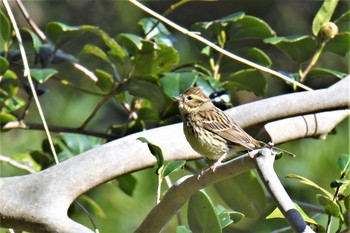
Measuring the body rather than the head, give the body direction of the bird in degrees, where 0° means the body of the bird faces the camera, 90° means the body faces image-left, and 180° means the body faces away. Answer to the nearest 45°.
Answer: approximately 90°

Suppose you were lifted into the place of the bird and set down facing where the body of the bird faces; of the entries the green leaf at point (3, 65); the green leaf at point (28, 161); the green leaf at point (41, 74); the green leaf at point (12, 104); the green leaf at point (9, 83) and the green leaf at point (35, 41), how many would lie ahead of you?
6

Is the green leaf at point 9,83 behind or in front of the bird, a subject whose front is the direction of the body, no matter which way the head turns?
in front

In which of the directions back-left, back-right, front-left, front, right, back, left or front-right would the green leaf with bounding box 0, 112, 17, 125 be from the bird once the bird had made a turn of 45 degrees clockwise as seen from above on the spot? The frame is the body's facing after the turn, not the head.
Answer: front-left

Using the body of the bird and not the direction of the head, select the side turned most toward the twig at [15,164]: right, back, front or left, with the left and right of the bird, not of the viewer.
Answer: front

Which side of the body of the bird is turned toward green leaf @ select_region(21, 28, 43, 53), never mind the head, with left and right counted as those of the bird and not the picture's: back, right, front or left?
front

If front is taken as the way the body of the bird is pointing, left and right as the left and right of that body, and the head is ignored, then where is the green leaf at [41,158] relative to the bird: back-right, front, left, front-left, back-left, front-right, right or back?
front
